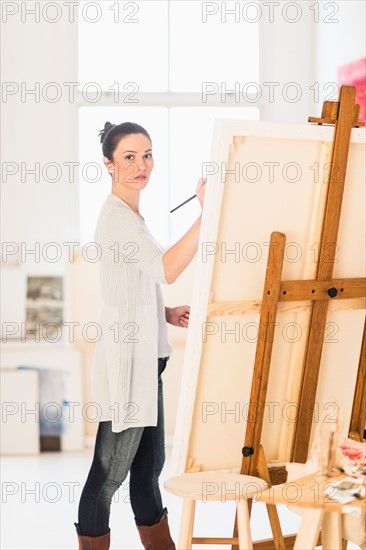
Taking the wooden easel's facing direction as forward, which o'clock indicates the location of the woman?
The woman is roughly at 11 o'clock from the wooden easel.

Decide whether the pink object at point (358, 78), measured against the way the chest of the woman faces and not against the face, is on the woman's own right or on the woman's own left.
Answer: on the woman's own left

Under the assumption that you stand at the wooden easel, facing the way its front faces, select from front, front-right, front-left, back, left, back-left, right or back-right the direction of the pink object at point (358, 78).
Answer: front-right

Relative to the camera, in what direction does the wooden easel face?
facing away from the viewer and to the left of the viewer

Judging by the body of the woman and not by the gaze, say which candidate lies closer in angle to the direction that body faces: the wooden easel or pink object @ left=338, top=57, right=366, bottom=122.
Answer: the wooden easel

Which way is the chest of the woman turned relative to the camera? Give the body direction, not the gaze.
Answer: to the viewer's right

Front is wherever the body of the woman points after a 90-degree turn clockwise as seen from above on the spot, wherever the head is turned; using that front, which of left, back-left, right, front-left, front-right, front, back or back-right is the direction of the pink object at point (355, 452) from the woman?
front-left
